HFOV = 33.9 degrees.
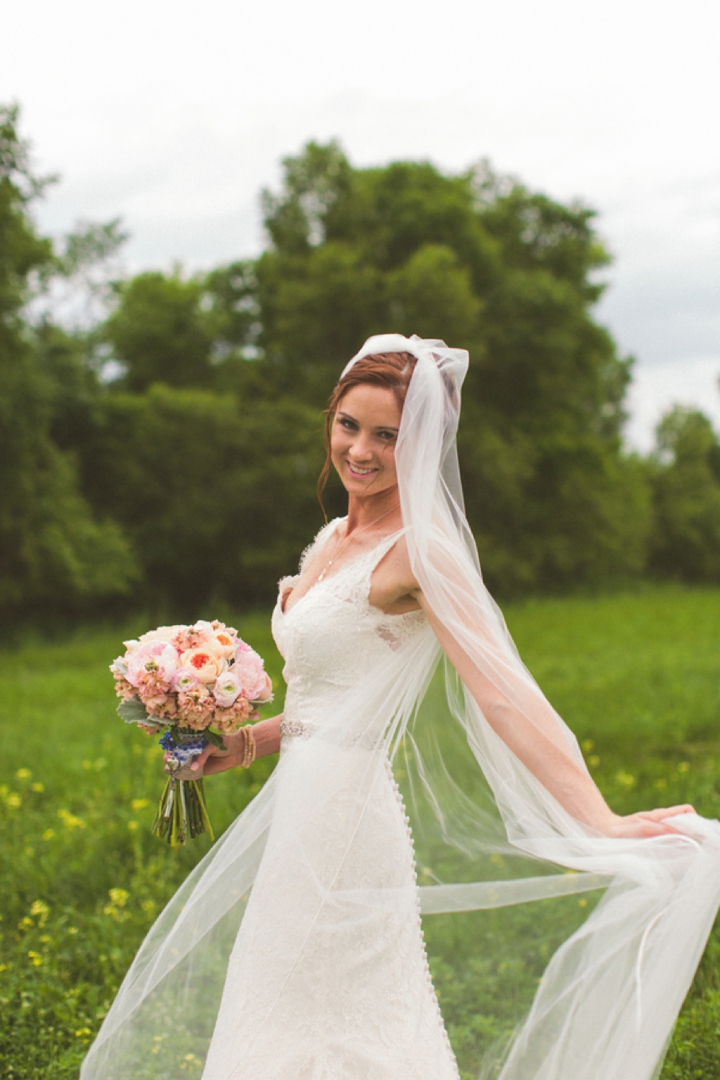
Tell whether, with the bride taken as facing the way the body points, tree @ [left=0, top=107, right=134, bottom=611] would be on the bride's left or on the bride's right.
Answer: on the bride's right
